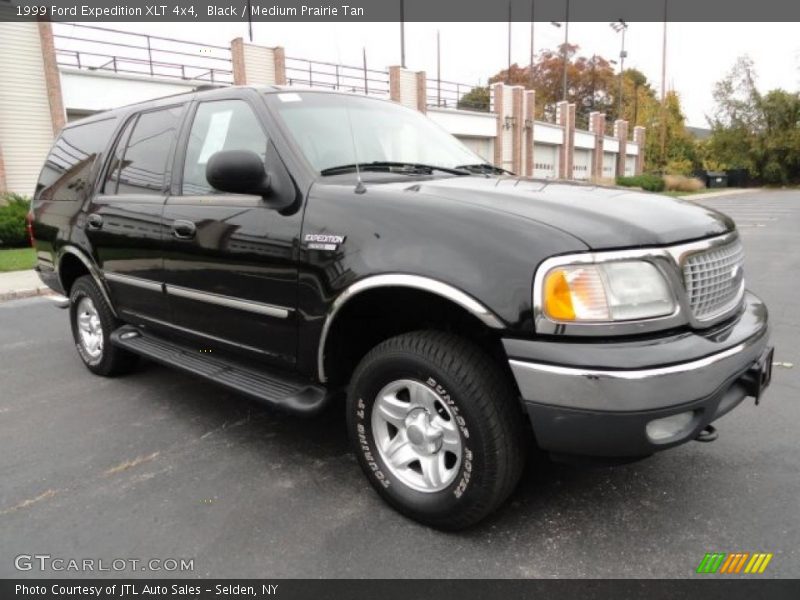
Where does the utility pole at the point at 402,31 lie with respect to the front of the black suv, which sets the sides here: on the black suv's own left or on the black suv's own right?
on the black suv's own left

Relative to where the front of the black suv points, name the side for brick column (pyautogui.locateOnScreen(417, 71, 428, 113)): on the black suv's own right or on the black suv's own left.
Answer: on the black suv's own left

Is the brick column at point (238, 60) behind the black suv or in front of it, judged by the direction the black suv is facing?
behind

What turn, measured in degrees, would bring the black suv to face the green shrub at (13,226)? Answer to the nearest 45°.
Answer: approximately 180°

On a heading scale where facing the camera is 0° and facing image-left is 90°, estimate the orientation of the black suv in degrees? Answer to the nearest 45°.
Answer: approximately 315°

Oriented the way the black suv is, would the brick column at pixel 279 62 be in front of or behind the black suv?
behind

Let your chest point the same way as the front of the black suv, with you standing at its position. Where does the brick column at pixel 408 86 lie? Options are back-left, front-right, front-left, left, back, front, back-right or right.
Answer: back-left

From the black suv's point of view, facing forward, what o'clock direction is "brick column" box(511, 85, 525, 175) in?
The brick column is roughly at 8 o'clock from the black suv.

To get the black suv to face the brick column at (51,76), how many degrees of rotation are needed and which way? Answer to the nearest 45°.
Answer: approximately 180°

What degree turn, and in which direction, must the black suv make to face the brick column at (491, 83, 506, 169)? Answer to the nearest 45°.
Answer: approximately 135° to its left

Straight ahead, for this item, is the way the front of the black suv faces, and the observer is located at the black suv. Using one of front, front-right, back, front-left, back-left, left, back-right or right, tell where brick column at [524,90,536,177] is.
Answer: back-left
